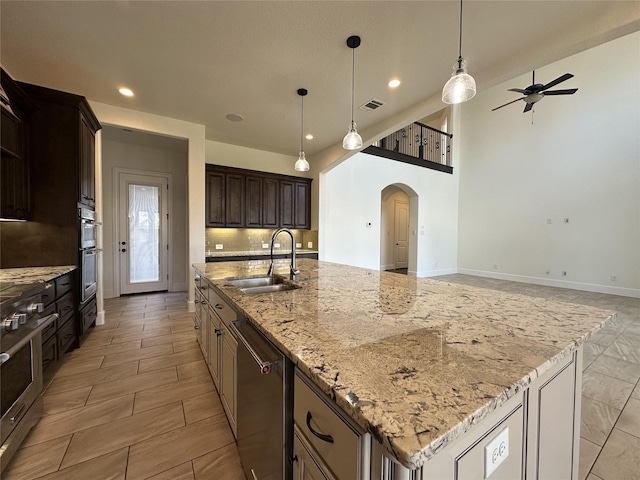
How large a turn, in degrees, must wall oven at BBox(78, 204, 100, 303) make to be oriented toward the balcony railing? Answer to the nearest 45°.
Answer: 0° — it already faces it

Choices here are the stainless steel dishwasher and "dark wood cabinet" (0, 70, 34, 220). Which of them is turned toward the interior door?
the dark wood cabinet

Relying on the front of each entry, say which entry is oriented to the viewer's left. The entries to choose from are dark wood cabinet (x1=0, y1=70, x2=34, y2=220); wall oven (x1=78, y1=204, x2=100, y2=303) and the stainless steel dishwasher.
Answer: the stainless steel dishwasher

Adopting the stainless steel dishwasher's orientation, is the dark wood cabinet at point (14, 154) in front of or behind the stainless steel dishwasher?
in front

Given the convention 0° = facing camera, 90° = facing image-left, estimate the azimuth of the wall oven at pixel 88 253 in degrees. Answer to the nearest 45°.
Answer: approximately 270°

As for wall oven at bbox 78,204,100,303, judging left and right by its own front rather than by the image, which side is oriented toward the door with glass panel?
left

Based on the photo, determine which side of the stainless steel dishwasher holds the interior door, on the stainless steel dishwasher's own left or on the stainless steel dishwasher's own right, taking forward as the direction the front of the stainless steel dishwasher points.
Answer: on the stainless steel dishwasher's own right

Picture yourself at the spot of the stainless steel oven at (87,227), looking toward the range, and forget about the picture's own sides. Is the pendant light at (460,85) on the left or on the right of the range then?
left

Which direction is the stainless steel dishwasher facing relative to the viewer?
to the viewer's left

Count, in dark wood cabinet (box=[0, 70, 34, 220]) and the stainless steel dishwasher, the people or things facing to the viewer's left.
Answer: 1

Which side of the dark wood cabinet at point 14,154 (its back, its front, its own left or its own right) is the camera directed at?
right
